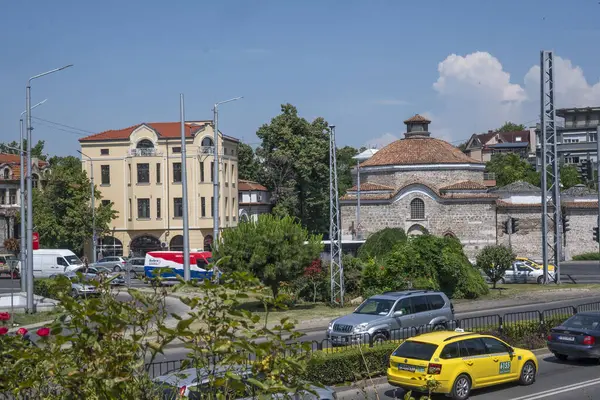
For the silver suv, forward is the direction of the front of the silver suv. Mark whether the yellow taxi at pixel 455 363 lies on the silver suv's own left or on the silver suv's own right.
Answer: on the silver suv's own left

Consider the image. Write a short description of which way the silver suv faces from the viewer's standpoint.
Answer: facing the viewer and to the left of the viewer

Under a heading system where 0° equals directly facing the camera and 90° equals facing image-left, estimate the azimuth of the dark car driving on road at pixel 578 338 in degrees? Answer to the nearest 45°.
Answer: approximately 225°

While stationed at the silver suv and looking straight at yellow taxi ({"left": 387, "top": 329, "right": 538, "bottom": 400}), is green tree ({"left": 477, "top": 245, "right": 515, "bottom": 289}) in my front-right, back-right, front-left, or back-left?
back-left

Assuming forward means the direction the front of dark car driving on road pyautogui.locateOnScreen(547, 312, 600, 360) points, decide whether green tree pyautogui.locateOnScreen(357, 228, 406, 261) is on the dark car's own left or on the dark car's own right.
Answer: on the dark car's own left

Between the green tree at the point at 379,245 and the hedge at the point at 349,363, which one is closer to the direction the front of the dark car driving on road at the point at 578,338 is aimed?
the green tree

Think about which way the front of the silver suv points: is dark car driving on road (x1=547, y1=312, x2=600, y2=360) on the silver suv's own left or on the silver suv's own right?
on the silver suv's own left
